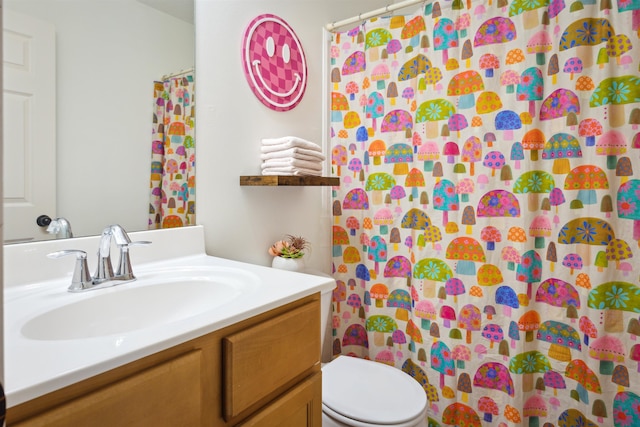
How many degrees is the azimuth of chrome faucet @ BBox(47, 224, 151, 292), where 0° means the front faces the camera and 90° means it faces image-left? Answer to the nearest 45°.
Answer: approximately 315°

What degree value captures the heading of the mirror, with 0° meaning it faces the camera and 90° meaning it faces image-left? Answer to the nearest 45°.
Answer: approximately 315°

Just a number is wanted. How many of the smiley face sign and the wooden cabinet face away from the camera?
0

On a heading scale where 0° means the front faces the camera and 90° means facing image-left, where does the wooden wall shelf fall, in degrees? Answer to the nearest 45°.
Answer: approximately 315°
